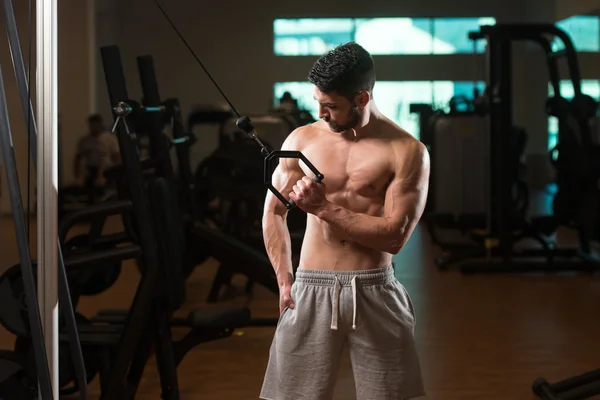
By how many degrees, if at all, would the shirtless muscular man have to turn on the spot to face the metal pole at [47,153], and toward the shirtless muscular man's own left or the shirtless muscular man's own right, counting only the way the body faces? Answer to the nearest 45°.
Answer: approximately 90° to the shirtless muscular man's own right

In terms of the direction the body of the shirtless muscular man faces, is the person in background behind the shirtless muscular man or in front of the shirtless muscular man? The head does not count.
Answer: behind

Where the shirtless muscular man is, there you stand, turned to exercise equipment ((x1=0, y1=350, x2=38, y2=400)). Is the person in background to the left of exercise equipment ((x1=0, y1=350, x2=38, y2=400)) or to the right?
right

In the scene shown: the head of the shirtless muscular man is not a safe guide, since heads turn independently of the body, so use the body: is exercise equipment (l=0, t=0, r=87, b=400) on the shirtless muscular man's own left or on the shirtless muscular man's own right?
on the shirtless muscular man's own right

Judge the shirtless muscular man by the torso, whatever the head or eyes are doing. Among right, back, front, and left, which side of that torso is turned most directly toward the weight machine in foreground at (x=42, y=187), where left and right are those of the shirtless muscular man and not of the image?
right

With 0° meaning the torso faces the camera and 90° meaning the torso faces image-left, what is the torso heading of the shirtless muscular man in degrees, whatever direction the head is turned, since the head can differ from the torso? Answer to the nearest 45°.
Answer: approximately 0°

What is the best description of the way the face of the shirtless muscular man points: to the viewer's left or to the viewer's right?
to the viewer's left
